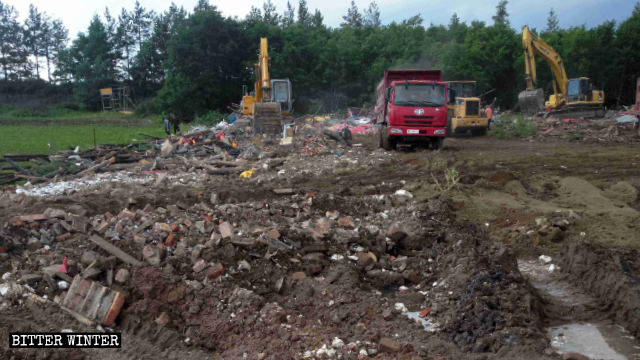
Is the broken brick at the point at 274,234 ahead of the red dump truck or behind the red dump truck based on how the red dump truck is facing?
ahead

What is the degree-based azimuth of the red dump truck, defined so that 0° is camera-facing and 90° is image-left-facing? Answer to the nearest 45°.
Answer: approximately 0°

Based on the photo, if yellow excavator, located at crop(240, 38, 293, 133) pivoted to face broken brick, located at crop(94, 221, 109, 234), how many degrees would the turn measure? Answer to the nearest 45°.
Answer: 0° — it already faces it

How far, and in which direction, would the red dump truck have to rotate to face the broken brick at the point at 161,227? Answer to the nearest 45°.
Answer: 0° — it already faces it

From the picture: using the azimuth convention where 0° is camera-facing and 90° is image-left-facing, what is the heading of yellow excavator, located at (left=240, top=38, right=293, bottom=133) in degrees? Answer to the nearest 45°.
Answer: approximately 0°

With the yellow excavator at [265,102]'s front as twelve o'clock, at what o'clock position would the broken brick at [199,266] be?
The broken brick is roughly at 12 o'clock from the yellow excavator.

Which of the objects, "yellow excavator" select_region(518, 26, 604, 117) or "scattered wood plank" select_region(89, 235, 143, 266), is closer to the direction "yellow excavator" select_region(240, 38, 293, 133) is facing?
the scattered wood plank

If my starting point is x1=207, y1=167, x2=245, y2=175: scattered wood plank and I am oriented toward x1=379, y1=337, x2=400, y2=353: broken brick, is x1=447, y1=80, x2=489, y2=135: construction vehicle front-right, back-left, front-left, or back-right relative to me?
back-left

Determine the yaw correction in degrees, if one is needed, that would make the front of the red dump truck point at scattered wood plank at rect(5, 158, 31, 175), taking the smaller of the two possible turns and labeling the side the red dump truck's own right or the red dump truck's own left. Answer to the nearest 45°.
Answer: approximately 90° to the red dump truck's own right

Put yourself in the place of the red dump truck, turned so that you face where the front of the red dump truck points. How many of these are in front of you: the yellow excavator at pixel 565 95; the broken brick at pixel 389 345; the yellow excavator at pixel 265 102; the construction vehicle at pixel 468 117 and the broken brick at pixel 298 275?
2

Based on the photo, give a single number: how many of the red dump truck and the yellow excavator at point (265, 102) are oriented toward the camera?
2

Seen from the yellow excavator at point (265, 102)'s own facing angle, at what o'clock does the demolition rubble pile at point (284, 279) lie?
The demolition rubble pile is roughly at 12 o'clock from the yellow excavator.
